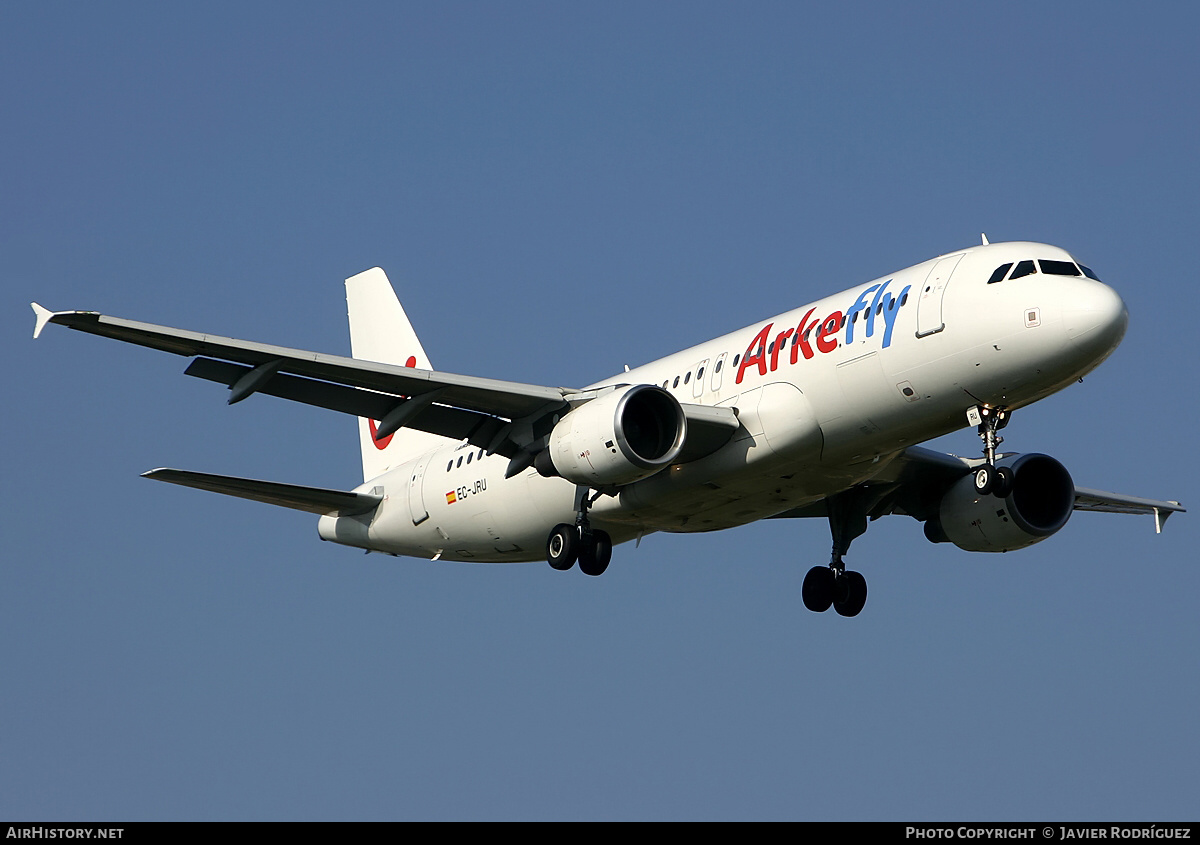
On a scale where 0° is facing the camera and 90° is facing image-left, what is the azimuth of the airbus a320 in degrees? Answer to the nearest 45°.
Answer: approximately 315°
